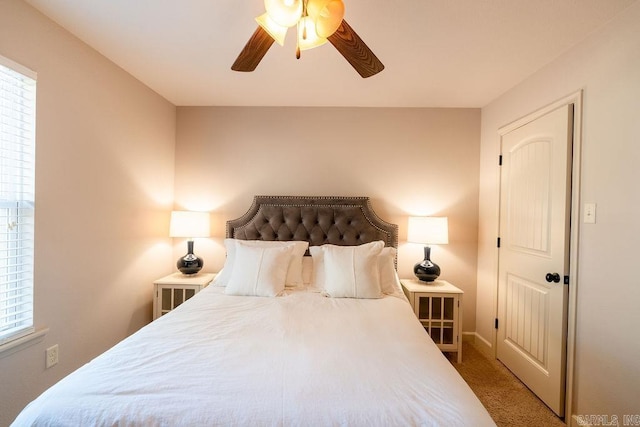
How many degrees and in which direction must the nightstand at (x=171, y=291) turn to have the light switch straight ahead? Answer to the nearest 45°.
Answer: approximately 45° to its left

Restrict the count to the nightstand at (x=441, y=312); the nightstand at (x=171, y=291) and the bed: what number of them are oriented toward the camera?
3

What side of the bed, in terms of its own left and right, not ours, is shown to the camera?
front

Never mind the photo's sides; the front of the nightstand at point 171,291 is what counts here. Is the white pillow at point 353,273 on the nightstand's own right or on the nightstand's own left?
on the nightstand's own left

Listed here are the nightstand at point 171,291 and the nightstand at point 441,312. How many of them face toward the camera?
2

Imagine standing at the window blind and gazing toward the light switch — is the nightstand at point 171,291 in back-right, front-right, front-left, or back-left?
front-left

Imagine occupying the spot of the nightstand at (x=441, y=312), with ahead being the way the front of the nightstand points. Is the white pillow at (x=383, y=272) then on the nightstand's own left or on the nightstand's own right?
on the nightstand's own right

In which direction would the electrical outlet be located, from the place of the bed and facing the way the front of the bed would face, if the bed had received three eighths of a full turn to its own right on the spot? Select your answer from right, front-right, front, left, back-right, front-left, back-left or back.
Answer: front

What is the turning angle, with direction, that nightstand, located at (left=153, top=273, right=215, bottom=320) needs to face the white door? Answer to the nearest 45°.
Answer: approximately 45° to its left

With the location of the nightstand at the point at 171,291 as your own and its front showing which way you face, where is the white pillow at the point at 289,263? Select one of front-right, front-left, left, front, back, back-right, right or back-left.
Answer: front-left

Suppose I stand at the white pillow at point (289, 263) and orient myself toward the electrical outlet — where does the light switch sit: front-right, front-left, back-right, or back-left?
back-left

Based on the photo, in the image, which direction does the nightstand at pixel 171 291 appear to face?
toward the camera

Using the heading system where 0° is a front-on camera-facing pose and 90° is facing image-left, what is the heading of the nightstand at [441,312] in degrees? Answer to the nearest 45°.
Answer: approximately 0°

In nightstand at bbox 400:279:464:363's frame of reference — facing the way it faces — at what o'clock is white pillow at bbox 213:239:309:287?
The white pillow is roughly at 2 o'clock from the nightstand.

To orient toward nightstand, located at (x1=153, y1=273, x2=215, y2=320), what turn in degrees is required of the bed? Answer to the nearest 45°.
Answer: approximately 135° to its right

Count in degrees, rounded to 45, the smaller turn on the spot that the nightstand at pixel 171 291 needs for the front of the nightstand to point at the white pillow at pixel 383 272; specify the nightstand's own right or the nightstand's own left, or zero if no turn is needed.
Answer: approximately 45° to the nightstand's own left
